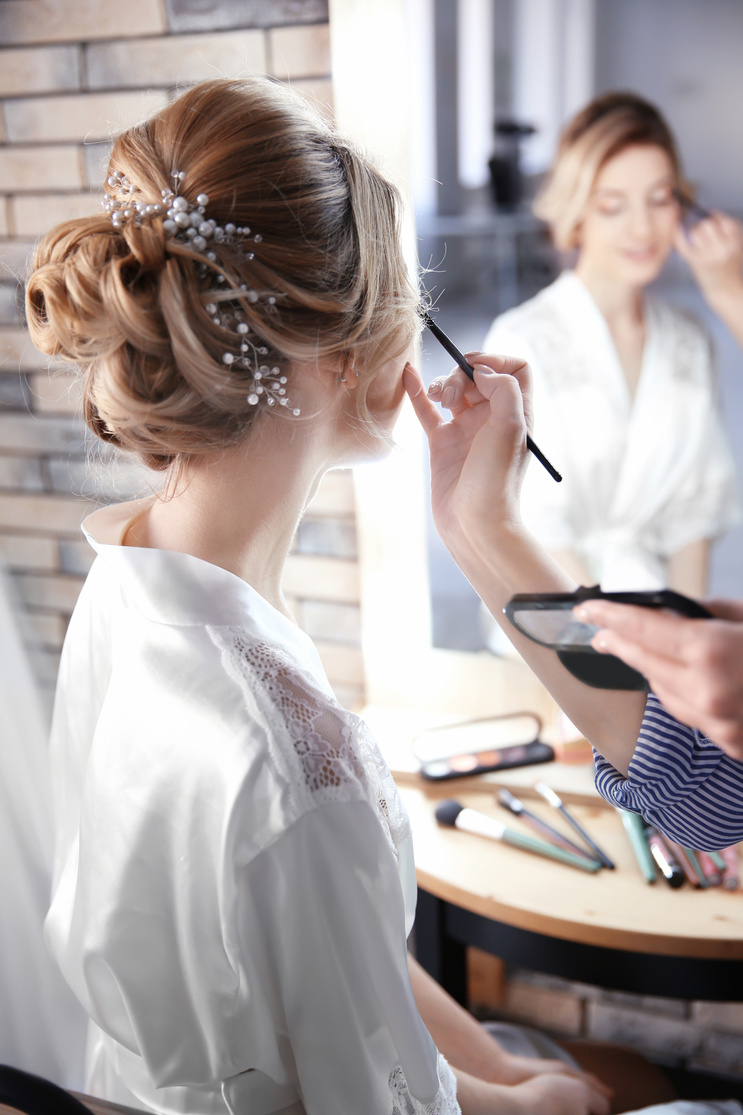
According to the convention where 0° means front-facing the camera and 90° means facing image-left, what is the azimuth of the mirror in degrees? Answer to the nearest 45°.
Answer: approximately 0°

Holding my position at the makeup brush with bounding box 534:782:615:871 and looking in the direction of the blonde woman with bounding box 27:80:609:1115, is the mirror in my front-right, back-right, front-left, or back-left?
back-right

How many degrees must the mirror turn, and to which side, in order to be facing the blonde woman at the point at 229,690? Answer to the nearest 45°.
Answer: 0° — it already faces them

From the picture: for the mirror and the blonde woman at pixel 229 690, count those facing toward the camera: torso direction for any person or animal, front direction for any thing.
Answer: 1

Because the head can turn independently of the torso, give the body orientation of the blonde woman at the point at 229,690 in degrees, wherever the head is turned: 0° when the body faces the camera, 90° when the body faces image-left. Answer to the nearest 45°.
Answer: approximately 225°

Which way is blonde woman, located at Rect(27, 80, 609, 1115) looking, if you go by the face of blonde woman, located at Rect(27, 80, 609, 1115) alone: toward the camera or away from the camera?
away from the camera
